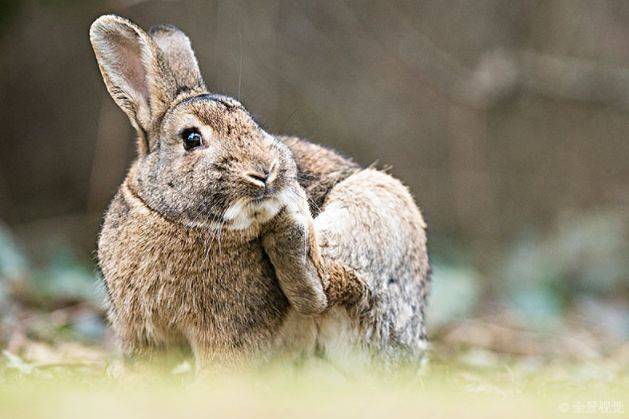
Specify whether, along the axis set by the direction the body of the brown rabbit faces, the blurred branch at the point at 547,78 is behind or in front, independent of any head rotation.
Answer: behind

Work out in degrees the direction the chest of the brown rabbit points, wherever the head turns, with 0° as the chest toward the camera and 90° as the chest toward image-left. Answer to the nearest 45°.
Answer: approximately 45°
